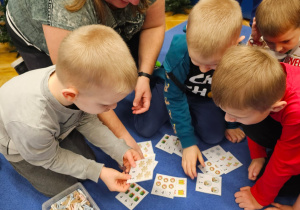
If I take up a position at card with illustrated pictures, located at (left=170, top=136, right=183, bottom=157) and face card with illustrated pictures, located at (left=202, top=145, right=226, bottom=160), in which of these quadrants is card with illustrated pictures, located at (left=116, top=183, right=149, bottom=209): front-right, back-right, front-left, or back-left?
back-right

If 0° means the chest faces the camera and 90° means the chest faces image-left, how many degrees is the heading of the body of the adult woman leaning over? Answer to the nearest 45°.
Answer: approximately 315°

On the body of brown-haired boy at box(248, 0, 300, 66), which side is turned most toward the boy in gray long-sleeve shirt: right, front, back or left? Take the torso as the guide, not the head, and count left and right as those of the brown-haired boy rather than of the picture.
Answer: front

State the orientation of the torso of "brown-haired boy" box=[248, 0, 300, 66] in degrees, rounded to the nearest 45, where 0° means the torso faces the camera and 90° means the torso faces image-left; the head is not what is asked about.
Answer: approximately 45°

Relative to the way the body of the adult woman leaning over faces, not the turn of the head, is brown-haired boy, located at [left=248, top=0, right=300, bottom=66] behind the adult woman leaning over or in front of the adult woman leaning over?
in front

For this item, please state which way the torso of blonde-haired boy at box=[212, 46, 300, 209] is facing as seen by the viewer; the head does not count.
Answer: to the viewer's left
